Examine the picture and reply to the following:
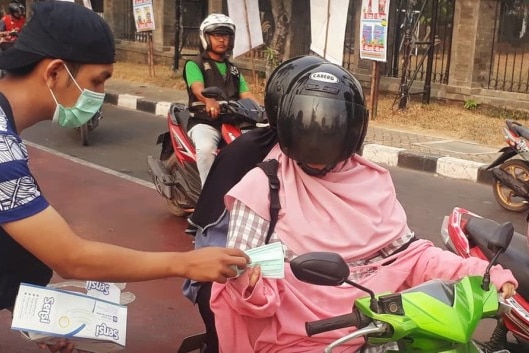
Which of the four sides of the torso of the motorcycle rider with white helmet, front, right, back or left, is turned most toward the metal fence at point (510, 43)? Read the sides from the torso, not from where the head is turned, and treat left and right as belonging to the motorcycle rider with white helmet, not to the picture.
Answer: left

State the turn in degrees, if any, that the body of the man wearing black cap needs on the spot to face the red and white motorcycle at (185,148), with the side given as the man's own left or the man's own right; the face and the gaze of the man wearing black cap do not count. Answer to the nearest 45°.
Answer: approximately 90° to the man's own left

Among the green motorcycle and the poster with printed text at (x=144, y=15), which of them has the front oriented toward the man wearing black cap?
the poster with printed text

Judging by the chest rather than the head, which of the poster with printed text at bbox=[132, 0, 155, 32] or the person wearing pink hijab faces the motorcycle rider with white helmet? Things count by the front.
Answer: the poster with printed text

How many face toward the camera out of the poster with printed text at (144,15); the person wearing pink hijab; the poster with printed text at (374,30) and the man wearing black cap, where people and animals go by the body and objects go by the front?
3

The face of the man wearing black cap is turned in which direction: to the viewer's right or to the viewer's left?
to the viewer's right

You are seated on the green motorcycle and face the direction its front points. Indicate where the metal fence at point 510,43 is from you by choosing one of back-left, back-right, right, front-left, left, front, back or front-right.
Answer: back-left

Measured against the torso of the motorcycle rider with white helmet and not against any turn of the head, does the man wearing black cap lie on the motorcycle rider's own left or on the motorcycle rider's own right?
on the motorcycle rider's own right

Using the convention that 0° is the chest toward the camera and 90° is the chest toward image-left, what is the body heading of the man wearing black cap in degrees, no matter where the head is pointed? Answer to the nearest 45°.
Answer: approximately 270°

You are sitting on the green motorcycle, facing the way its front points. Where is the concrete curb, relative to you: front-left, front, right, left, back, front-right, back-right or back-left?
back-left

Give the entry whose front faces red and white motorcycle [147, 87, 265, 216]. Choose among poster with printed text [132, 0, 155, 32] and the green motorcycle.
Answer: the poster with printed text

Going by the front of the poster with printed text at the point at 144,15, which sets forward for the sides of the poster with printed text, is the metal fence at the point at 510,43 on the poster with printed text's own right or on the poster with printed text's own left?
on the poster with printed text's own left

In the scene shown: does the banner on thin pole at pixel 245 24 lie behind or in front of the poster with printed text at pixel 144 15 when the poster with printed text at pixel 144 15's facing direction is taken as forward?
in front

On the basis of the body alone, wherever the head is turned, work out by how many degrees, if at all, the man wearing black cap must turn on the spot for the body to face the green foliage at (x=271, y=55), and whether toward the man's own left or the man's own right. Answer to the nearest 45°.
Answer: approximately 90° to the man's own left

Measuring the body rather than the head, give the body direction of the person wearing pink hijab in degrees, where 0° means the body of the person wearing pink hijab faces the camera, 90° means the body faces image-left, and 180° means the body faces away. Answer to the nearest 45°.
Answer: approximately 0°
